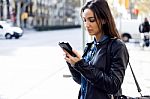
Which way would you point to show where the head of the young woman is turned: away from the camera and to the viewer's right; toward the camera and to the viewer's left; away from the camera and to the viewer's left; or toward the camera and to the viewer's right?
toward the camera and to the viewer's left

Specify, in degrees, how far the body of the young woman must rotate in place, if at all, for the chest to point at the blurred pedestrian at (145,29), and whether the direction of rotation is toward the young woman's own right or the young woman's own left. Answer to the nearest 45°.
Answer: approximately 135° to the young woman's own right

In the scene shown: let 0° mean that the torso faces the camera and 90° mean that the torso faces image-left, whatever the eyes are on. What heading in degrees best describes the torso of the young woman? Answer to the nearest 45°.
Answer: approximately 45°
